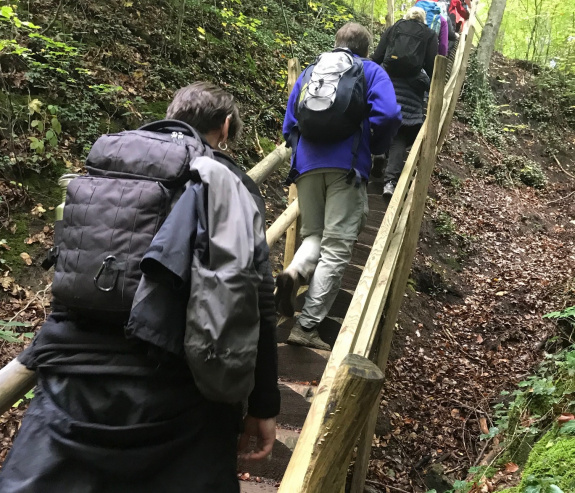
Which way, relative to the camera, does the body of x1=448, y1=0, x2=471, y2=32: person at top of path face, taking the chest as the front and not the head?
away from the camera

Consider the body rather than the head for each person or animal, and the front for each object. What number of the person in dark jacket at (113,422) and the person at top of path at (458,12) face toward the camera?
0

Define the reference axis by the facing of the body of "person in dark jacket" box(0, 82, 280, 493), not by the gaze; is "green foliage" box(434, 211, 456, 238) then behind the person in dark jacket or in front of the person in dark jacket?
in front

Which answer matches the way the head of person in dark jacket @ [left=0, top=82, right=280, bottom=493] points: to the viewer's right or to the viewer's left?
to the viewer's right

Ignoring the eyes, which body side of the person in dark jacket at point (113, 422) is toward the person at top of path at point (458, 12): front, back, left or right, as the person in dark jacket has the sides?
front

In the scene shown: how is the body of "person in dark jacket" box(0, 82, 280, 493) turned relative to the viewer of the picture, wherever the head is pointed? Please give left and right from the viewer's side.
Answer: facing away from the viewer and to the right of the viewer

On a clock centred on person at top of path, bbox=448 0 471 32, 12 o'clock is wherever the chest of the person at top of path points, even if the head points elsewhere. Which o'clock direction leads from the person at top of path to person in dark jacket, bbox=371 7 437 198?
The person in dark jacket is roughly at 6 o'clock from the person at top of path.

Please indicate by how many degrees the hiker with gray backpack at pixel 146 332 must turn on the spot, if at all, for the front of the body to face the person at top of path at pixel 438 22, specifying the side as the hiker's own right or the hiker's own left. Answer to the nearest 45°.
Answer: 0° — they already face them

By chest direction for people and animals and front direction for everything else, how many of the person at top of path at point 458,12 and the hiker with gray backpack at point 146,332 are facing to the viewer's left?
0

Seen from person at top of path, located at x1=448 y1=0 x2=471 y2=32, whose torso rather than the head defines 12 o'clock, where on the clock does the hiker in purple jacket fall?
The hiker in purple jacket is roughly at 6 o'clock from the person at top of path.

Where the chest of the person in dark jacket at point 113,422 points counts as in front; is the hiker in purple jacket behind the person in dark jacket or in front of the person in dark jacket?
in front

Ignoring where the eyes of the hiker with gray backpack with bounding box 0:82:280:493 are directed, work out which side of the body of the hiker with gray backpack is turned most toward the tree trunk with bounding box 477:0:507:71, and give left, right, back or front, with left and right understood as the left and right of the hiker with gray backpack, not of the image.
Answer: front
